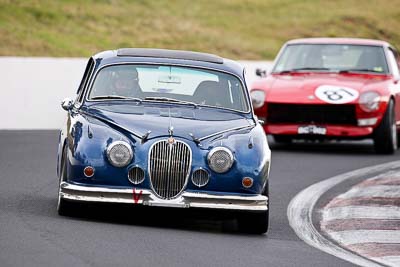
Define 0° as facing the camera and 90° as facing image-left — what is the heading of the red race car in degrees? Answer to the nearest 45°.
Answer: approximately 0°

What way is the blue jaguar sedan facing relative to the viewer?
toward the camera

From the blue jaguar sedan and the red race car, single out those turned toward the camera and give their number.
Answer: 2

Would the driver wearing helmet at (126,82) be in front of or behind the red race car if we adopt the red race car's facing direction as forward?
in front

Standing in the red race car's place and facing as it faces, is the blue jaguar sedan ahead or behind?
ahead
